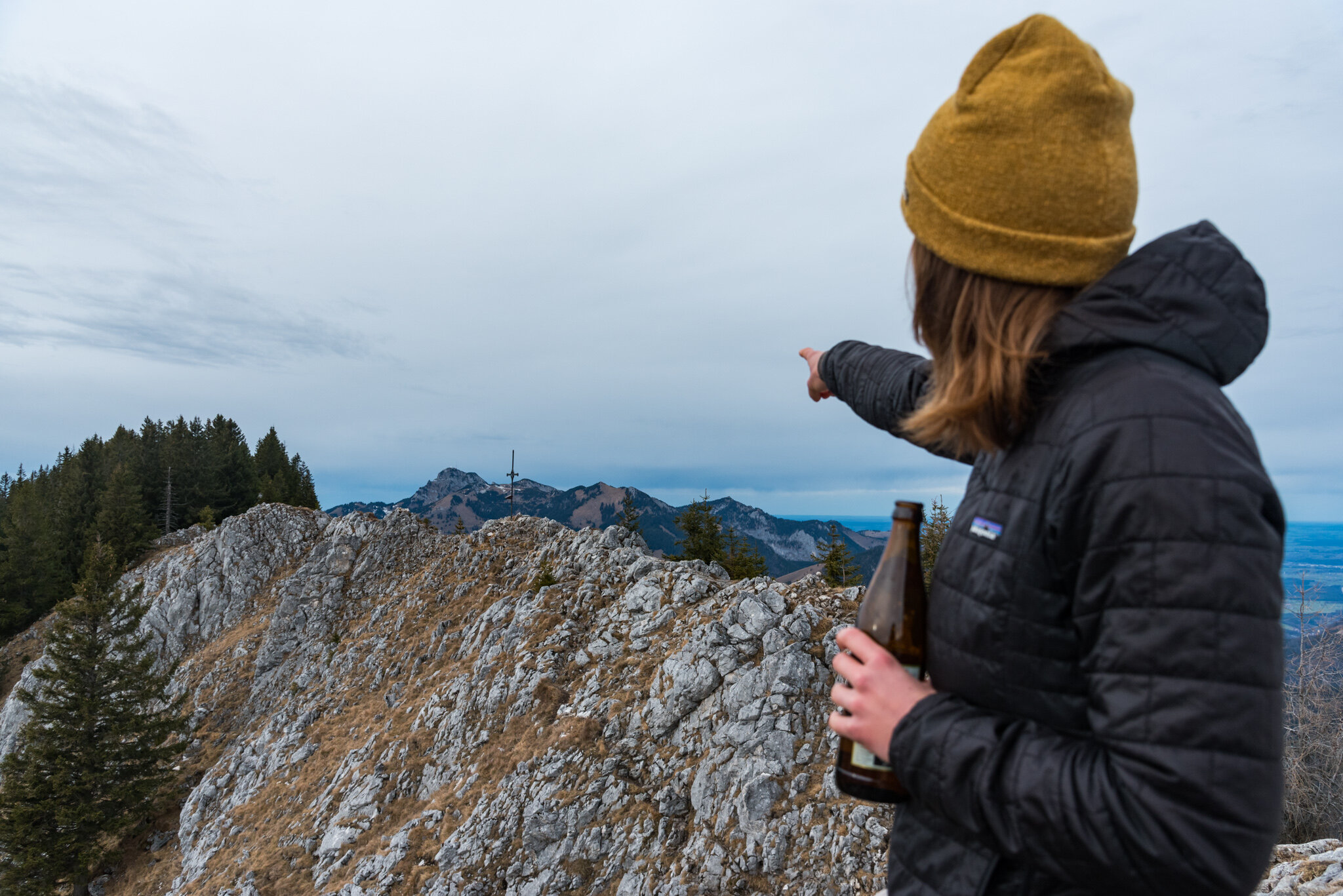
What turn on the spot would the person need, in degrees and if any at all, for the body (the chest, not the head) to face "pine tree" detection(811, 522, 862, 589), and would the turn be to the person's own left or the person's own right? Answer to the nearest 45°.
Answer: approximately 90° to the person's own right

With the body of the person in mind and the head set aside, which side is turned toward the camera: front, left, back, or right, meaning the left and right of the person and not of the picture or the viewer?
left

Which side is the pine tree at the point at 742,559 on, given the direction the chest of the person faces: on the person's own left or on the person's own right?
on the person's own right

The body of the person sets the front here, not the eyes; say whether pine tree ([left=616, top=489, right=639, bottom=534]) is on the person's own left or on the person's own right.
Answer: on the person's own right

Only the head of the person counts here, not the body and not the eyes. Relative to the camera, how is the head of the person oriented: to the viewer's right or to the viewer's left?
to the viewer's left

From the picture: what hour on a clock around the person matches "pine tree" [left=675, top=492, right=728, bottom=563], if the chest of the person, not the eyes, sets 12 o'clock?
The pine tree is roughly at 2 o'clock from the person.
